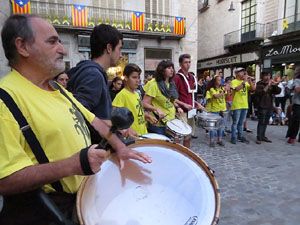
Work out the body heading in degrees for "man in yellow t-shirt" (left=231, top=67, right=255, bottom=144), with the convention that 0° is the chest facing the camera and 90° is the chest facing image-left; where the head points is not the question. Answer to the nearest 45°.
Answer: approximately 315°

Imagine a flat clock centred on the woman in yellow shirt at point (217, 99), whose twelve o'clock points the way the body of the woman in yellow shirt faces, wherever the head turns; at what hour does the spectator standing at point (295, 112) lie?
The spectator standing is roughly at 10 o'clock from the woman in yellow shirt.

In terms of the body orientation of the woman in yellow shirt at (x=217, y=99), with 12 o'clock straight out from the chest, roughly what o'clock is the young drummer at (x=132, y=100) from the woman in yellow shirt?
The young drummer is roughly at 2 o'clock from the woman in yellow shirt.

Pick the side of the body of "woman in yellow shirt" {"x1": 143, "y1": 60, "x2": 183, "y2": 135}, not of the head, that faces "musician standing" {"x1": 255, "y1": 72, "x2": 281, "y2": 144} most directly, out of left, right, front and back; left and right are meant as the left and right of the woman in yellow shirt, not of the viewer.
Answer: left

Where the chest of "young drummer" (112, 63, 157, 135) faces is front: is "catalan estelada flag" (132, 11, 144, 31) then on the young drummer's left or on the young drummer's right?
on the young drummer's left

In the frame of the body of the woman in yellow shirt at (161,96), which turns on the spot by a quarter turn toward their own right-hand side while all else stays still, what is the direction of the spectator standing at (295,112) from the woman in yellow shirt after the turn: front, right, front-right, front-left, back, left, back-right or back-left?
back

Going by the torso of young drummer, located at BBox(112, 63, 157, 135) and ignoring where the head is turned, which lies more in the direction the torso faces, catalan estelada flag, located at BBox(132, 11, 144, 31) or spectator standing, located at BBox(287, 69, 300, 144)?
the spectator standing

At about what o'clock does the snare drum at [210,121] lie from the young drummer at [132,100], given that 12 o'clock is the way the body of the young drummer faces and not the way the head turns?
The snare drum is roughly at 9 o'clock from the young drummer.

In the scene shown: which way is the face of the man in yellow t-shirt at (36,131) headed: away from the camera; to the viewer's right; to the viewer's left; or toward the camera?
to the viewer's right
